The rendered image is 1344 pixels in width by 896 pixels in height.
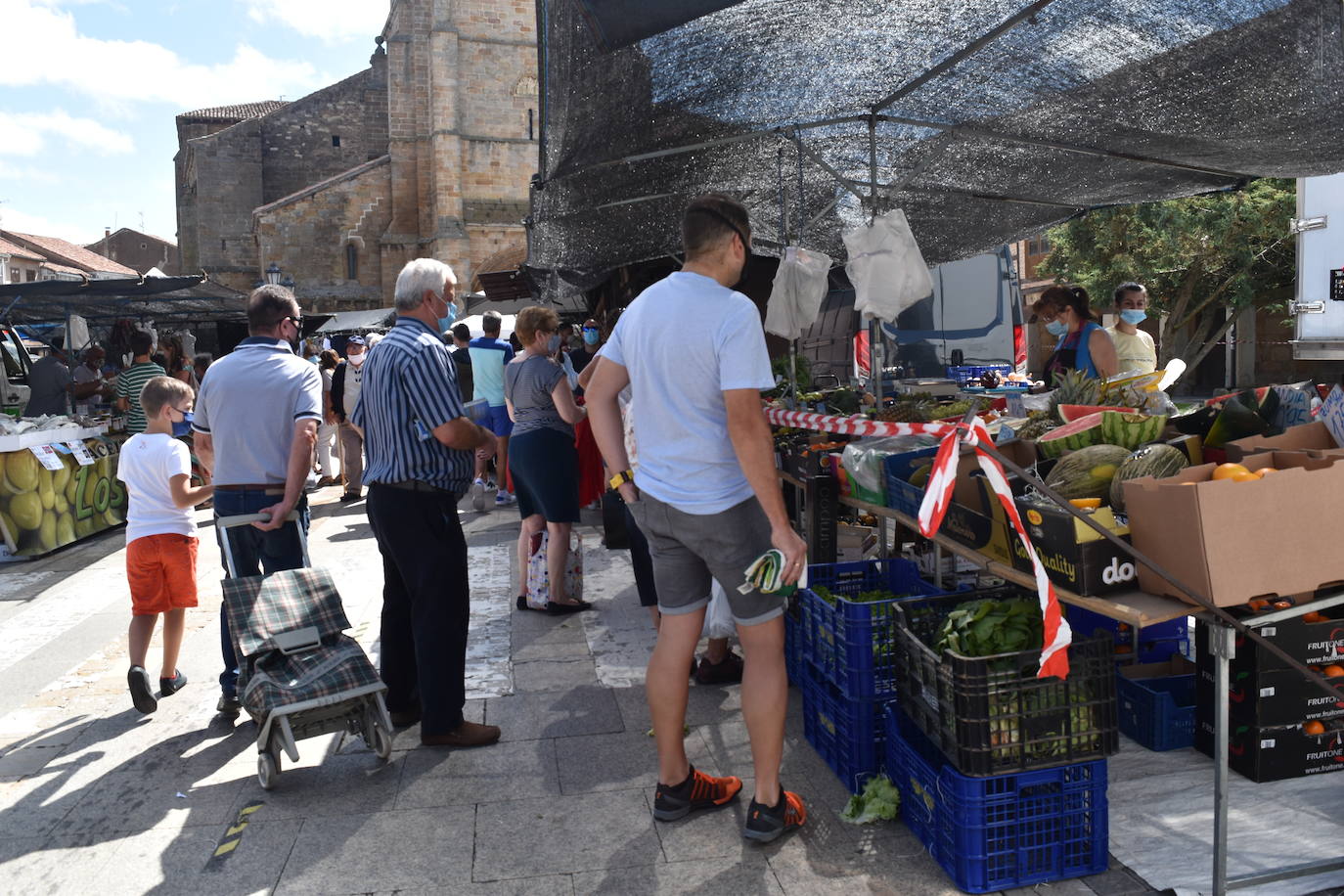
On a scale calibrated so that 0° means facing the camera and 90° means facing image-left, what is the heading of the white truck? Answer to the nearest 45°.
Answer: approximately 180°

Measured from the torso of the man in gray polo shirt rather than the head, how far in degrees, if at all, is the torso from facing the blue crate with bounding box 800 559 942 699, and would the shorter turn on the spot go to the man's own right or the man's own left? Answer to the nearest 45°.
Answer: approximately 90° to the man's own right

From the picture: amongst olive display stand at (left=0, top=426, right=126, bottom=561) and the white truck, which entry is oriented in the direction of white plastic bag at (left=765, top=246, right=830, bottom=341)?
the olive display stand

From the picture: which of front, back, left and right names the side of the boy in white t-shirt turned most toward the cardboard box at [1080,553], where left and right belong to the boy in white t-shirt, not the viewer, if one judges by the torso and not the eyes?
right

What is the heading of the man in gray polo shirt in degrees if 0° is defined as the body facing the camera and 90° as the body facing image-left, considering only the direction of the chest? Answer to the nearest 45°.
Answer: approximately 225°

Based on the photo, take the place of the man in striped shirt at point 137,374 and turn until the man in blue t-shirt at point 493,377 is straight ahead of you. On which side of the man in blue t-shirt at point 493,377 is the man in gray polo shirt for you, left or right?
right

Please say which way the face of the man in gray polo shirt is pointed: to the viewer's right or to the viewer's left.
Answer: to the viewer's right

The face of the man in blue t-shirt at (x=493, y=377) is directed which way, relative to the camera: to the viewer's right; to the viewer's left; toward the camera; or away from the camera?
away from the camera

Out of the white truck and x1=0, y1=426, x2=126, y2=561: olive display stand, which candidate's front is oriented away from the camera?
the white truck

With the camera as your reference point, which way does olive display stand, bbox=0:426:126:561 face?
facing the viewer and to the right of the viewer

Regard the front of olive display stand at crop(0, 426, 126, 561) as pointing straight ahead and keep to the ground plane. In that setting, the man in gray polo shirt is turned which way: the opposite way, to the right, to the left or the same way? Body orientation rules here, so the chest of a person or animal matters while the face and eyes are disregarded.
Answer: to the left

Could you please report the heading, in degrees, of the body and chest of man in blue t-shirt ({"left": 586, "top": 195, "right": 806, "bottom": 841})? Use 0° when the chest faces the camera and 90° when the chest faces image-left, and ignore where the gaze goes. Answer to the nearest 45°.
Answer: approximately 225°

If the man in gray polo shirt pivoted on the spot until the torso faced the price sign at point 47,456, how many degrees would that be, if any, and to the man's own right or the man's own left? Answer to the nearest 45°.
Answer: approximately 45° to the man's own left

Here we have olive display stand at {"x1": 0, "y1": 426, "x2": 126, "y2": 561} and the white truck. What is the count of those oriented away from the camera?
1

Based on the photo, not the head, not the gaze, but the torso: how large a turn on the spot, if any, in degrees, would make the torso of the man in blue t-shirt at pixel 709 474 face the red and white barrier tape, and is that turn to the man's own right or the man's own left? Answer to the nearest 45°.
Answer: approximately 90° to the man's own right

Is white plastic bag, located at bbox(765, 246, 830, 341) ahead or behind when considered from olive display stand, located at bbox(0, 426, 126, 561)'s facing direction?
ahead

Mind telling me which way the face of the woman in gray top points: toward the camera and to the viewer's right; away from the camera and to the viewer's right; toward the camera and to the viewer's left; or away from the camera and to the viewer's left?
away from the camera and to the viewer's right
